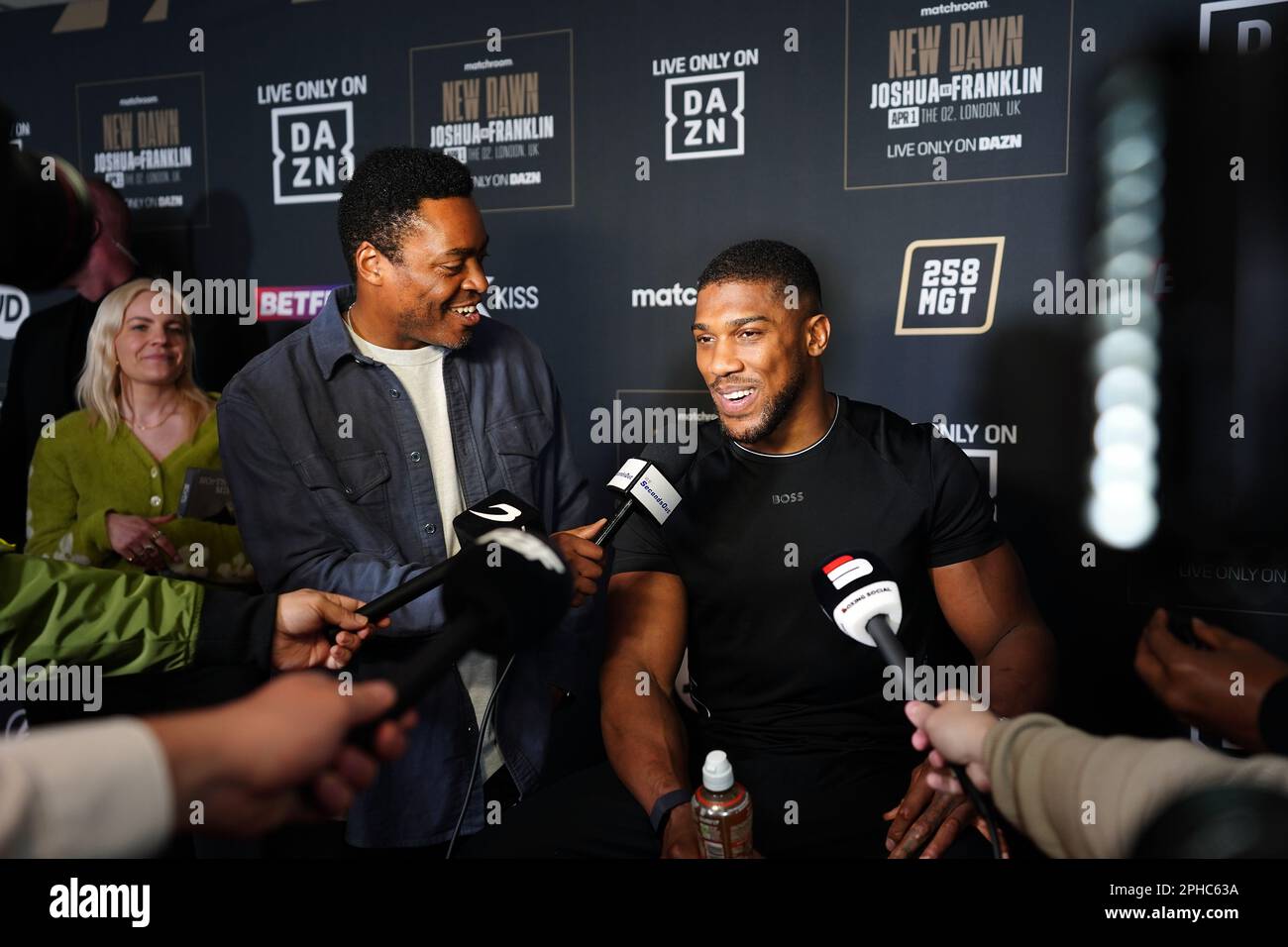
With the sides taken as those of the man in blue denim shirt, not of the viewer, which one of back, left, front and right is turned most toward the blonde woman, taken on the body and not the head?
back

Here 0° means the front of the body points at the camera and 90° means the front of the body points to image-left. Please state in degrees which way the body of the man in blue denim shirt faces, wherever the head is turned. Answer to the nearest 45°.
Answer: approximately 315°
